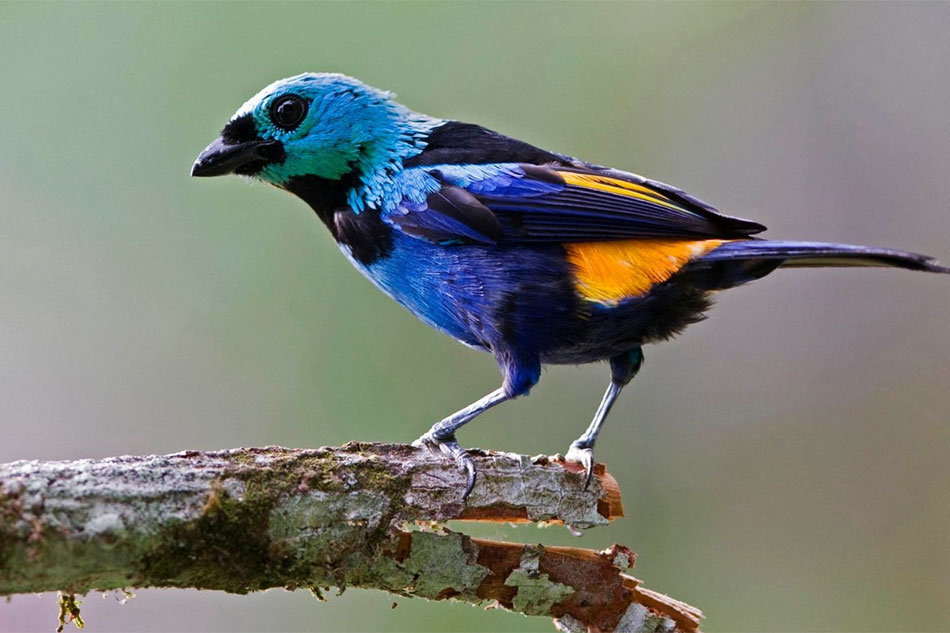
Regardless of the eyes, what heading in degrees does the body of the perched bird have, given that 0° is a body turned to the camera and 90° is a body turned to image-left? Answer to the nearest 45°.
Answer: approximately 90°
